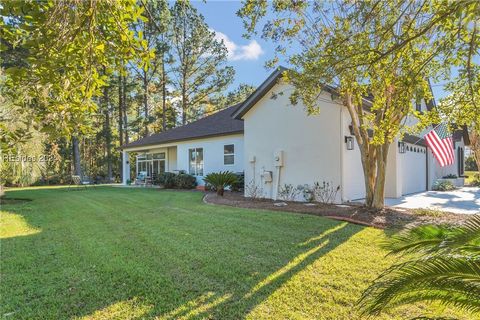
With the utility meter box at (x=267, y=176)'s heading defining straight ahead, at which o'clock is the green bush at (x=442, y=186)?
The green bush is roughly at 8 o'clock from the utility meter box.

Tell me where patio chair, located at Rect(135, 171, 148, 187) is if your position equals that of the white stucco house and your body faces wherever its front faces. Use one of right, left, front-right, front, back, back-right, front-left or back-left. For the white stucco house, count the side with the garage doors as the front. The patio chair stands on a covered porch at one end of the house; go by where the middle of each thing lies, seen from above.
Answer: back

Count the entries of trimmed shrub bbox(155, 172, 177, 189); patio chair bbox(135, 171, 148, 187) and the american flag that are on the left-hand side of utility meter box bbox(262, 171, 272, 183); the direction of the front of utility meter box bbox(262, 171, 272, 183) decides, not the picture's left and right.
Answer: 1

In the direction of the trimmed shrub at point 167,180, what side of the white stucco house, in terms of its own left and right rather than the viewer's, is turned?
back

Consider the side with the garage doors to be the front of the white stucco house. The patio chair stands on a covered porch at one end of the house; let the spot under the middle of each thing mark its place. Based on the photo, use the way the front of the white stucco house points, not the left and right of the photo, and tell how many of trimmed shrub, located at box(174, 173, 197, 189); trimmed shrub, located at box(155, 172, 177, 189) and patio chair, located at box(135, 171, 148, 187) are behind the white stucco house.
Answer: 3

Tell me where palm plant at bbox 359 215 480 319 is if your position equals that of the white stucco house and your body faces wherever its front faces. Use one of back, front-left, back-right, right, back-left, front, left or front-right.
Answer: front-right

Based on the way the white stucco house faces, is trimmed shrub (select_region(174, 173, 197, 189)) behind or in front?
behind

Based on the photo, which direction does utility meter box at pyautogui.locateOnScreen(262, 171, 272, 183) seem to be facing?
toward the camera

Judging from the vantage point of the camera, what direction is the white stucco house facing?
facing the viewer and to the right of the viewer

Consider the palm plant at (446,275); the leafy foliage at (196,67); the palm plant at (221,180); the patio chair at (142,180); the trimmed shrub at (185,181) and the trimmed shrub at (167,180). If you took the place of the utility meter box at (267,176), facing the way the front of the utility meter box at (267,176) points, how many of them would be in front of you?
1

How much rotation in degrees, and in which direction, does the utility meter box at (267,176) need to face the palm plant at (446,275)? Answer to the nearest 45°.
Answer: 0° — it already faces it
